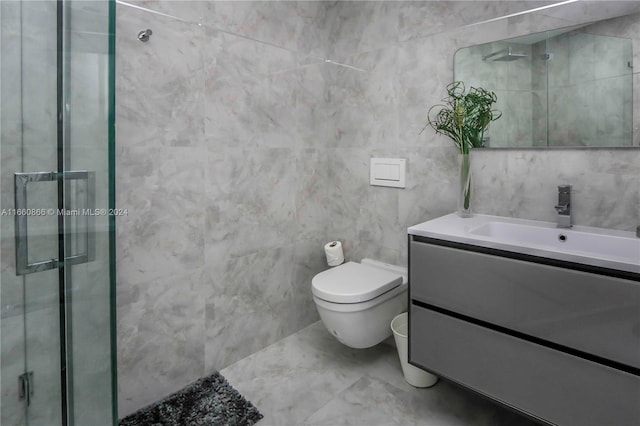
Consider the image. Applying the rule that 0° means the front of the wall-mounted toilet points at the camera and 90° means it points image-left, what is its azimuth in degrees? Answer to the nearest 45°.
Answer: approximately 45°

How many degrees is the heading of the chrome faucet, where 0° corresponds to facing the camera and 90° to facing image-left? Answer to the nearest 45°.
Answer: approximately 45°
